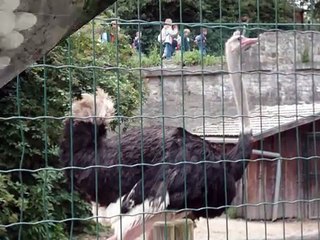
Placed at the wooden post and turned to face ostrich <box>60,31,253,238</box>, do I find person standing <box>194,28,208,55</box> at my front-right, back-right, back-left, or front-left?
front-right

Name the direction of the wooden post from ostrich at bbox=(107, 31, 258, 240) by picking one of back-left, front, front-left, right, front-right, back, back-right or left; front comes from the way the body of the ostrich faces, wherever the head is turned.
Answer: right

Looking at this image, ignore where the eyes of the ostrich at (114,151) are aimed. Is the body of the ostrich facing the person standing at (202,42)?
no

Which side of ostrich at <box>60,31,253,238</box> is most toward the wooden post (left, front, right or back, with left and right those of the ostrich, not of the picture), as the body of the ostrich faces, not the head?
right

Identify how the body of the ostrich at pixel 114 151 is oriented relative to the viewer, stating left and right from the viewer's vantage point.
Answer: facing to the right of the viewer
